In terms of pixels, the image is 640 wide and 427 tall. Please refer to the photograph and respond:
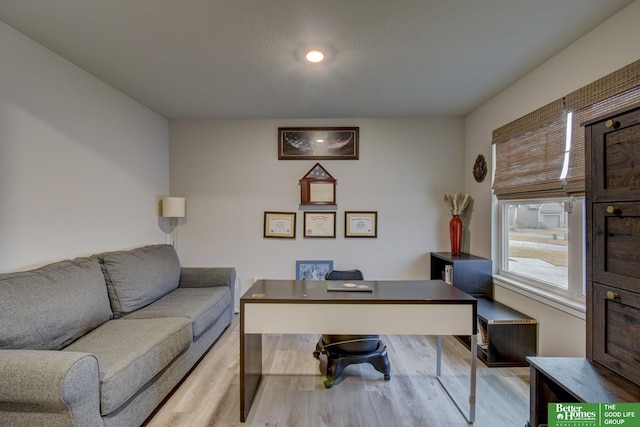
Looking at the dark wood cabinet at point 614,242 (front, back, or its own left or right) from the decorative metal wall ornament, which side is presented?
right

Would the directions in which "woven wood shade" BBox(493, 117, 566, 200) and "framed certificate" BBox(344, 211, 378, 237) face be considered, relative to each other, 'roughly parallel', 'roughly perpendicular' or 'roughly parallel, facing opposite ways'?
roughly perpendicular

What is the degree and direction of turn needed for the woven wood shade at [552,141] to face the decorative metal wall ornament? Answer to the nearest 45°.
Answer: approximately 90° to its right

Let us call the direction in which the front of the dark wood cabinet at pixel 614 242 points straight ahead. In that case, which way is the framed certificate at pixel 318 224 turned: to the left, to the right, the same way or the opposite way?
to the left
